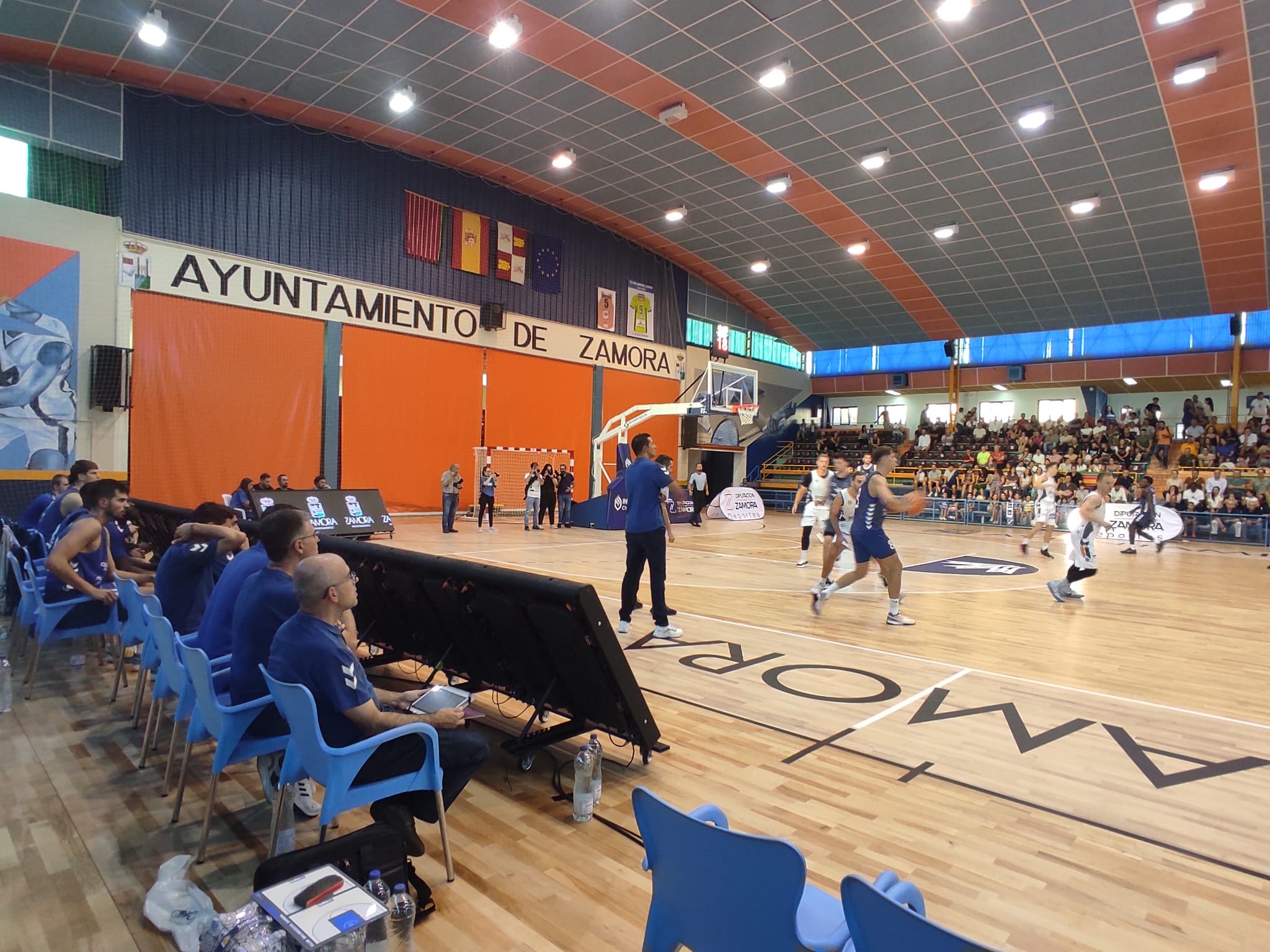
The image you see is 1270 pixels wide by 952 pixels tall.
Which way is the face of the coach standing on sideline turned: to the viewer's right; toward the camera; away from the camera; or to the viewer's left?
to the viewer's right

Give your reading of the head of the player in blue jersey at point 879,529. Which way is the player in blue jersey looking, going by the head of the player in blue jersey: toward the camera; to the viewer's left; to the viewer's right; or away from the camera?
to the viewer's right

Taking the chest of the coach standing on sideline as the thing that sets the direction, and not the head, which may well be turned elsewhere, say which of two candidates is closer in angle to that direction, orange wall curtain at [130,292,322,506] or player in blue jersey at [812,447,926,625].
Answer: the player in blue jersey

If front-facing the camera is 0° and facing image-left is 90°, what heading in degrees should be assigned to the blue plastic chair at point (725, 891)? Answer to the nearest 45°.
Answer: approximately 225°

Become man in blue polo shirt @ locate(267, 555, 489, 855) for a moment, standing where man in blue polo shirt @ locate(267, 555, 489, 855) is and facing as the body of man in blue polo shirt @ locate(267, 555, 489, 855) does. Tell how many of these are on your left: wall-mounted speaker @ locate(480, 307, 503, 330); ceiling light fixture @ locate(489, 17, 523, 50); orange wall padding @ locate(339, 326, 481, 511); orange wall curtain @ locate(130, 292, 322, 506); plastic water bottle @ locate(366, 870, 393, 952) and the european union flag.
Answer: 5

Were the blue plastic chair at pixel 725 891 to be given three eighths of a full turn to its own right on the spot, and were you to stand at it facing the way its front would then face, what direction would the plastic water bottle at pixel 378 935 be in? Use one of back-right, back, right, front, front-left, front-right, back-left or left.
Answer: right

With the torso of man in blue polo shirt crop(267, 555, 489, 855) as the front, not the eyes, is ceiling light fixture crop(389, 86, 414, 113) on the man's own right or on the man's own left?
on the man's own left

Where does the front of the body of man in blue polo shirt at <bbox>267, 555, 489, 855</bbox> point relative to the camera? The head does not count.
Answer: to the viewer's right

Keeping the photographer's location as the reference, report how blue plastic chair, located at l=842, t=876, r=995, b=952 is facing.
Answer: facing away from the viewer and to the right of the viewer

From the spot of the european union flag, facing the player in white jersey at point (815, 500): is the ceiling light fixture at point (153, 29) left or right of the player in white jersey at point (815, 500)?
right

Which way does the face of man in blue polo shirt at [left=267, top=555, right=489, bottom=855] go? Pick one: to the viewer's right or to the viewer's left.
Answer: to the viewer's right
